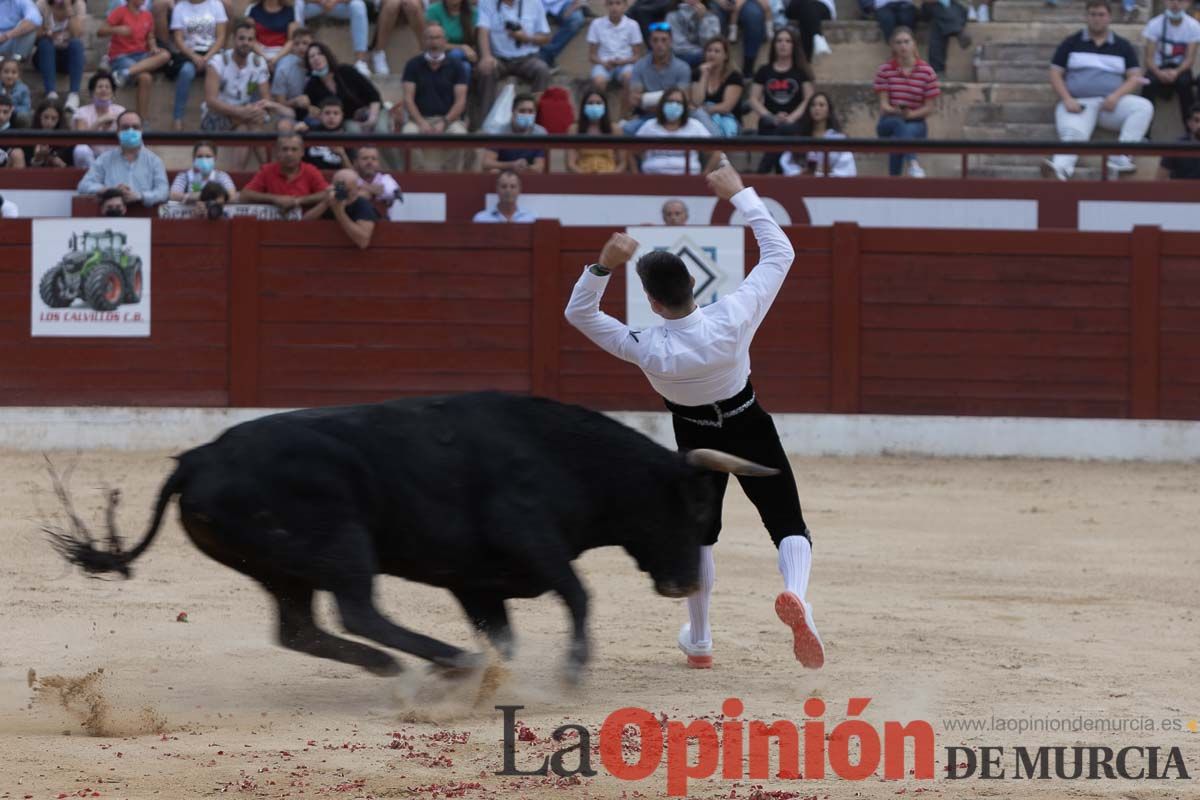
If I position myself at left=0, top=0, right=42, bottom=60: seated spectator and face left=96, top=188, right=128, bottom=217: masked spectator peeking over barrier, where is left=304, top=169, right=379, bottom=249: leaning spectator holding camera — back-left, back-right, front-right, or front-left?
front-left

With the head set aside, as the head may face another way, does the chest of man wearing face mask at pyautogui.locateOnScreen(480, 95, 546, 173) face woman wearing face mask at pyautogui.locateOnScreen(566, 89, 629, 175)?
no

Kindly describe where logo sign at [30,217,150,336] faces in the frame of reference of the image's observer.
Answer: facing the viewer

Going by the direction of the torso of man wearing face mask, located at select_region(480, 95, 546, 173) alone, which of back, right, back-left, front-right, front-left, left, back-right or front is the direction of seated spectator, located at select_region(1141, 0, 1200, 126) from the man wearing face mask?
left

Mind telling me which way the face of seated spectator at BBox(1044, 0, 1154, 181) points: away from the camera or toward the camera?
toward the camera

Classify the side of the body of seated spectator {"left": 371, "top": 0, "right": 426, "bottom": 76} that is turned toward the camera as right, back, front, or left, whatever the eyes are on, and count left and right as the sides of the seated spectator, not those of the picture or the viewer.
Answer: front

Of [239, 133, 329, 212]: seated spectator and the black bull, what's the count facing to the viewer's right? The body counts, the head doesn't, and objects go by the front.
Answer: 1

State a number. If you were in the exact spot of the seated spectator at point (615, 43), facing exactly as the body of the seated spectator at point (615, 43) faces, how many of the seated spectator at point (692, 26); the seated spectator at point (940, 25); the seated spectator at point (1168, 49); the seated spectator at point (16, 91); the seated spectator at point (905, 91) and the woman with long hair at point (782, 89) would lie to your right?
1

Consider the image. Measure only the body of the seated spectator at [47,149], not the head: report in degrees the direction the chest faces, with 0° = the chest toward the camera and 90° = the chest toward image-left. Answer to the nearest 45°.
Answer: approximately 0°

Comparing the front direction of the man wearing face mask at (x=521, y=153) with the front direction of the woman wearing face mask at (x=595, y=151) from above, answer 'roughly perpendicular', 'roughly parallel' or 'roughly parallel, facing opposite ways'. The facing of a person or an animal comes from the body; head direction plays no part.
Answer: roughly parallel

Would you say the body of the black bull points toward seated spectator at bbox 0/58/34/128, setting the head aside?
no

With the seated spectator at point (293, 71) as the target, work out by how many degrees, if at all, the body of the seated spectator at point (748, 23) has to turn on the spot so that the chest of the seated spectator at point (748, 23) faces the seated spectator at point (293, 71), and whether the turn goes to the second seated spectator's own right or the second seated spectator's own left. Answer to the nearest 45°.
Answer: approximately 90° to the second seated spectator's own right

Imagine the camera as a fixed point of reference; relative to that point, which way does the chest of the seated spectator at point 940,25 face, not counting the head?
toward the camera

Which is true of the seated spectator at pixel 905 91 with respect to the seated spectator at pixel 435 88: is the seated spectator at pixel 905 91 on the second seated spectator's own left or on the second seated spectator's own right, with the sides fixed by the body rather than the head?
on the second seated spectator's own left

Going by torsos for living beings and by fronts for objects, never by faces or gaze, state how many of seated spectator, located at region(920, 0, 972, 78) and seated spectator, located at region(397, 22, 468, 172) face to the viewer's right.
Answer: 0

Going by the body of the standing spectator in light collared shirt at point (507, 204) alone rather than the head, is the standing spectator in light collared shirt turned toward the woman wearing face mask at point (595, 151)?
no

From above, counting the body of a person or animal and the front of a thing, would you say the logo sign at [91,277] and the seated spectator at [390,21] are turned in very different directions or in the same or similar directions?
same or similar directions

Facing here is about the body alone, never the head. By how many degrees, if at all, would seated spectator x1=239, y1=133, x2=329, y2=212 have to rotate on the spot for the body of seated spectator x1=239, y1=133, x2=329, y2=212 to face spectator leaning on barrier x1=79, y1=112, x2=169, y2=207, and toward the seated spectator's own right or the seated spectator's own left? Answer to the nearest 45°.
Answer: approximately 90° to the seated spectator's own right
